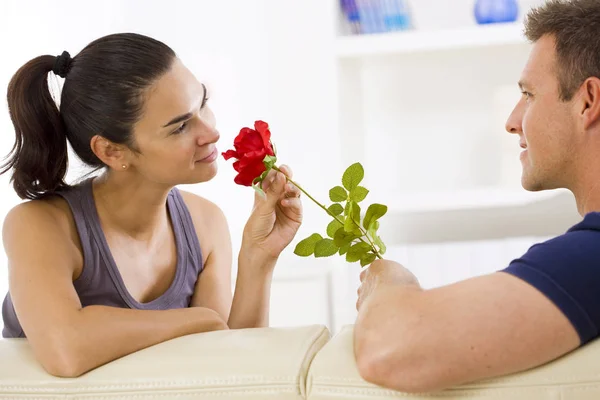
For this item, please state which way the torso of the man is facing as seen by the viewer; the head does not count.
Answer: to the viewer's left

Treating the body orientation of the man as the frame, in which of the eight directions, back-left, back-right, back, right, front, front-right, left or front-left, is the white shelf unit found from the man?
right

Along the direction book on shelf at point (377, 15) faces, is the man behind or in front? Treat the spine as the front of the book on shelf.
in front

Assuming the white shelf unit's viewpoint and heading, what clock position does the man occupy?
The man is roughly at 12 o'clock from the white shelf unit.

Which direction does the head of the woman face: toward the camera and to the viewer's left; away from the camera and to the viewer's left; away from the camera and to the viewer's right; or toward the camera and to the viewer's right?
toward the camera and to the viewer's right

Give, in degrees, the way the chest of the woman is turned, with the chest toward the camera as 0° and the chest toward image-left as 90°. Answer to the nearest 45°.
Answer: approximately 315°

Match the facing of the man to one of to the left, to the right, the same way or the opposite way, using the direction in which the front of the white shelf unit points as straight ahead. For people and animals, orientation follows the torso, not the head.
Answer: to the right

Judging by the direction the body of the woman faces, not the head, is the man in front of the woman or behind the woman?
in front

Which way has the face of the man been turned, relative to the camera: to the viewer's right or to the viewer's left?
to the viewer's left
